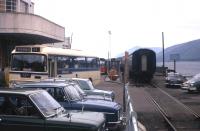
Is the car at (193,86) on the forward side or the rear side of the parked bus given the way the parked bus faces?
on the rear side

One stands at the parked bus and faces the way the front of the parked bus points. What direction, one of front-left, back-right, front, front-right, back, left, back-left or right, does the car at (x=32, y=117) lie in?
front-left

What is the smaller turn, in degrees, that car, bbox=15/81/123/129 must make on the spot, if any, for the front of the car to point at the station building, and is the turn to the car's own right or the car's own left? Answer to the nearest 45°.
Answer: approximately 135° to the car's own left

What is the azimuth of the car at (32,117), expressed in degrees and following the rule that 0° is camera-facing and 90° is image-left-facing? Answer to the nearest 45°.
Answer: approximately 315°

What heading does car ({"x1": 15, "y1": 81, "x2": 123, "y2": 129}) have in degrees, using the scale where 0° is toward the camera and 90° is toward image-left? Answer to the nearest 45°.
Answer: approximately 315°
